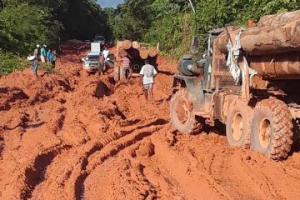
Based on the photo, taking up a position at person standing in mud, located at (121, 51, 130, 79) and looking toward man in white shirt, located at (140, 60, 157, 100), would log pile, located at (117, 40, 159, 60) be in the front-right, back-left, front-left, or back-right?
back-left

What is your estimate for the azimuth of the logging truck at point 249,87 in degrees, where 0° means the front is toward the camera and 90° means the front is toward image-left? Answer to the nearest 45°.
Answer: approximately 135°

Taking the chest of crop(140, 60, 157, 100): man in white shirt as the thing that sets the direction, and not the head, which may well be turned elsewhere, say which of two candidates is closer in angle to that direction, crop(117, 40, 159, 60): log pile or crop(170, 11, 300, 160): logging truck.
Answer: the log pile

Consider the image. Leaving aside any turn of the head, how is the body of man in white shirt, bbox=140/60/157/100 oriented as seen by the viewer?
away from the camera

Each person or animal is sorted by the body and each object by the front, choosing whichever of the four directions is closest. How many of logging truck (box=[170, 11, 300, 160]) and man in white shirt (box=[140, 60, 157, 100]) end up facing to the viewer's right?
0

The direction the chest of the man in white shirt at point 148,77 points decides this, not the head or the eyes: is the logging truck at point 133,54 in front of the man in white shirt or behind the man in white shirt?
in front
